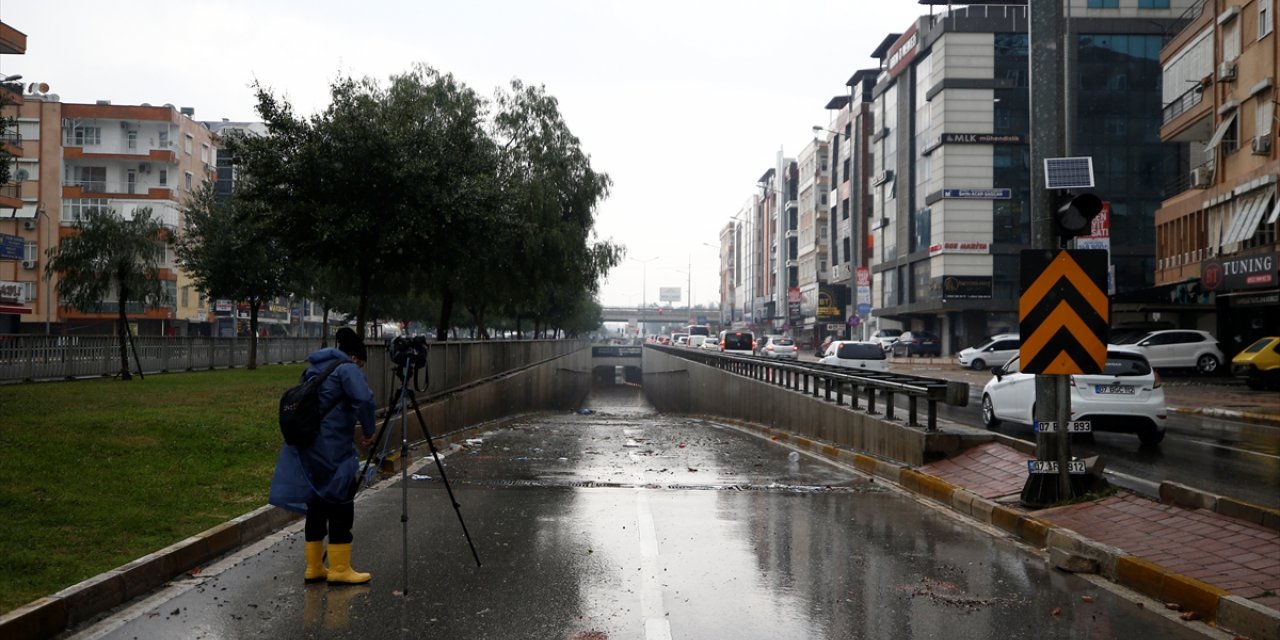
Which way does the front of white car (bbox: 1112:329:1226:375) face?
to the viewer's left

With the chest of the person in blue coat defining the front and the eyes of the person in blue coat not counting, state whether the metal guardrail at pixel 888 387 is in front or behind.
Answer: in front

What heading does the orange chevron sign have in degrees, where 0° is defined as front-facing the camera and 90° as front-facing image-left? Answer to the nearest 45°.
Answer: approximately 0°

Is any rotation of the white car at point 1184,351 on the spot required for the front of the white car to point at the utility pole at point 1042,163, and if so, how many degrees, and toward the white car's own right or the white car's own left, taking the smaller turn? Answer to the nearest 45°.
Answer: approximately 90° to the white car's own left

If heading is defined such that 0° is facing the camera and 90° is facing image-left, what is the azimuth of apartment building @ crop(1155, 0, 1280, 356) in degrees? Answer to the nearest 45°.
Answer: approximately 45°

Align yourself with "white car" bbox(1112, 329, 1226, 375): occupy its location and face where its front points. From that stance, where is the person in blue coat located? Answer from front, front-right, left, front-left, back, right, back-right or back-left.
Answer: left

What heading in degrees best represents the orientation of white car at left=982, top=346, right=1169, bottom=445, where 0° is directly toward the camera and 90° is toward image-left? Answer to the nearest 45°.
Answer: approximately 135°

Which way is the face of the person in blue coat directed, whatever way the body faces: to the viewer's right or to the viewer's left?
to the viewer's right

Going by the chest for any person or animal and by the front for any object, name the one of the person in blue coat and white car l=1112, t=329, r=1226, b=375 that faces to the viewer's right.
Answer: the person in blue coat

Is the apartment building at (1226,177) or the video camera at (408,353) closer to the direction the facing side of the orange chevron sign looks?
the video camera

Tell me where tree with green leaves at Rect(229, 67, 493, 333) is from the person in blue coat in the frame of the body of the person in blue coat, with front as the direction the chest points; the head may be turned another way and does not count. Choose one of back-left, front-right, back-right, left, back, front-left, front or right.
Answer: left
